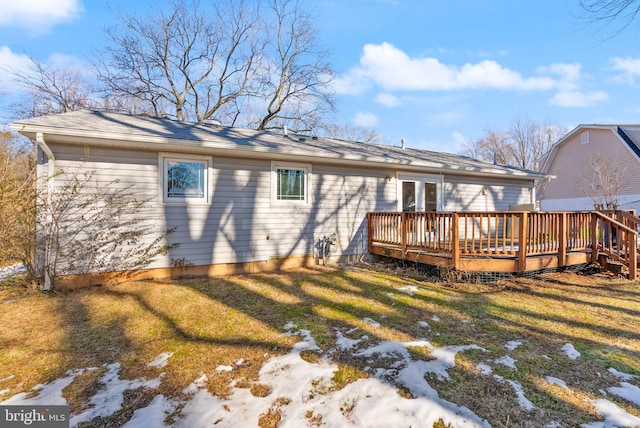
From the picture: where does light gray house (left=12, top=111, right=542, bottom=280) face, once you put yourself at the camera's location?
facing away from the viewer and to the left of the viewer

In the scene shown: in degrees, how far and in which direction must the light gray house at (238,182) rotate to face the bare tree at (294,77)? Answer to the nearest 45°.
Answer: approximately 45° to its right

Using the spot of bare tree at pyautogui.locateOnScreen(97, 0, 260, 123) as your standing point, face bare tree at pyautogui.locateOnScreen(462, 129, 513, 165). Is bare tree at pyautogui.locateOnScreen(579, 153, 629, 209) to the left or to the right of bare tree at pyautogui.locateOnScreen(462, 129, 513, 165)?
right

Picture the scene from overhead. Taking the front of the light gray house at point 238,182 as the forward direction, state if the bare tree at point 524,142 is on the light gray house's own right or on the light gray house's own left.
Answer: on the light gray house's own right

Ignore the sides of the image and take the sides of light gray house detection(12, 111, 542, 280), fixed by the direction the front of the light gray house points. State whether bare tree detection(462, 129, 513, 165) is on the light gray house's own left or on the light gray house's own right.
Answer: on the light gray house's own right

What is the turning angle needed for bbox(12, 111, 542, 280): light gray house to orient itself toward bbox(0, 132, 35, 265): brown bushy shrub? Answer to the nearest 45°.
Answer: approximately 90° to its left

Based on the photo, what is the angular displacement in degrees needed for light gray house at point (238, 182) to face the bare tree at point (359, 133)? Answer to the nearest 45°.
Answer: approximately 45° to its right

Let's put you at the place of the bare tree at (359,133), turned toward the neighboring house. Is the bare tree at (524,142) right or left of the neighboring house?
left

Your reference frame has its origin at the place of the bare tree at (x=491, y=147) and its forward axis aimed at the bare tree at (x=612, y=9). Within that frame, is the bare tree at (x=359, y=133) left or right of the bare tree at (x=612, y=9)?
right
